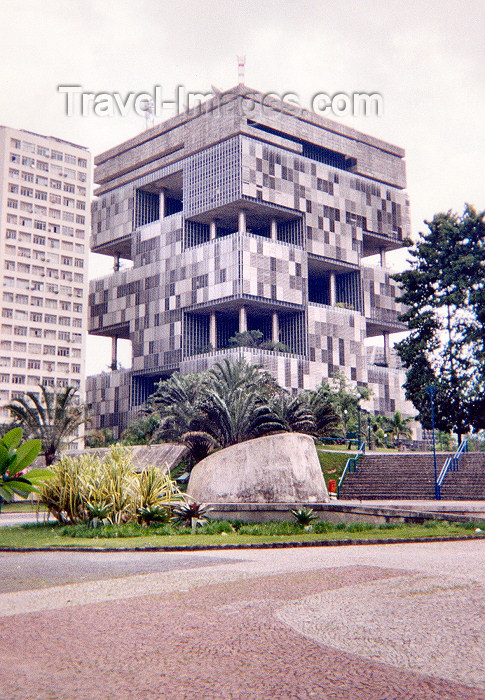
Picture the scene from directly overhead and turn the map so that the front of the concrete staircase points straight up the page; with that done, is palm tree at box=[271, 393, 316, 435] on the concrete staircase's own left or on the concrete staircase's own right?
on the concrete staircase's own right

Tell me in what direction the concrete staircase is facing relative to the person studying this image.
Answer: facing the viewer

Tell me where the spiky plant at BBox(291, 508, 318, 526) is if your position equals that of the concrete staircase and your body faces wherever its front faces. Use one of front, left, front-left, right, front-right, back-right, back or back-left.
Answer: front

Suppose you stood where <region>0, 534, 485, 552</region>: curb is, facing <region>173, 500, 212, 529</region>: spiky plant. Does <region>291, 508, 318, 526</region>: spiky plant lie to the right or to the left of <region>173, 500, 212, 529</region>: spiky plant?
right

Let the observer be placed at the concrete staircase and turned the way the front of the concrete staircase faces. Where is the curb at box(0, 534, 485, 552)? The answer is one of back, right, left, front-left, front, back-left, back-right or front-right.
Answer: front

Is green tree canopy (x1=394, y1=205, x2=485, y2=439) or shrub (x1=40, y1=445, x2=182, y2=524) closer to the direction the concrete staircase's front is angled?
the shrub

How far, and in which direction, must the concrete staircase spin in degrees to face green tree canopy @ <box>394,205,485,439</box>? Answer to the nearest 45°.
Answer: approximately 180°

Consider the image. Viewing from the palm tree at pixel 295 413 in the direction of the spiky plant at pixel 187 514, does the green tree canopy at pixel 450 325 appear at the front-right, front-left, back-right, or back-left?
back-left

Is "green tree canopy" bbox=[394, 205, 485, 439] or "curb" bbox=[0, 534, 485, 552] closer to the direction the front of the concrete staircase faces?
the curb
